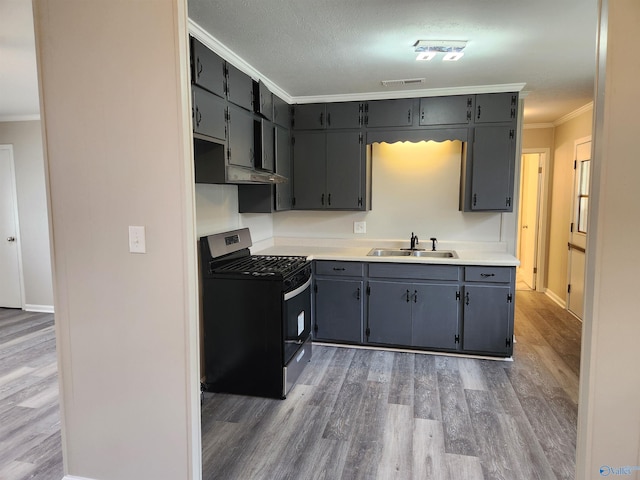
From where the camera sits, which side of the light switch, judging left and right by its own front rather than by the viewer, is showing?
front

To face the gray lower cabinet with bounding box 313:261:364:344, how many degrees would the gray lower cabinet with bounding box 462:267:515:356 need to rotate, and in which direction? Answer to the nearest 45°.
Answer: approximately 90° to its right

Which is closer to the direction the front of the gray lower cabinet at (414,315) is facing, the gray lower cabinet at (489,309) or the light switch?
the light switch

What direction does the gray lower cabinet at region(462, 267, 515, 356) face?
toward the camera

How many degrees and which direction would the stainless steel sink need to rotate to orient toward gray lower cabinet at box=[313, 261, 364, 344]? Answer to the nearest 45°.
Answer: approximately 45° to its right

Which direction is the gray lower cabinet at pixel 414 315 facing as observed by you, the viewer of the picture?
facing the viewer

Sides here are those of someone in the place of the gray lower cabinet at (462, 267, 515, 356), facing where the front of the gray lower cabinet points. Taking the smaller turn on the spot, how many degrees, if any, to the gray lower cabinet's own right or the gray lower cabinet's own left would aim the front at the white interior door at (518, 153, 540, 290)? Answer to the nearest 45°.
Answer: approximately 180°

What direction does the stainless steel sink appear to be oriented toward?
toward the camera

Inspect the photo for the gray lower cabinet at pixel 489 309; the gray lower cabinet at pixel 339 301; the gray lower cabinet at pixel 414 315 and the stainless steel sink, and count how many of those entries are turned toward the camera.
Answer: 4
